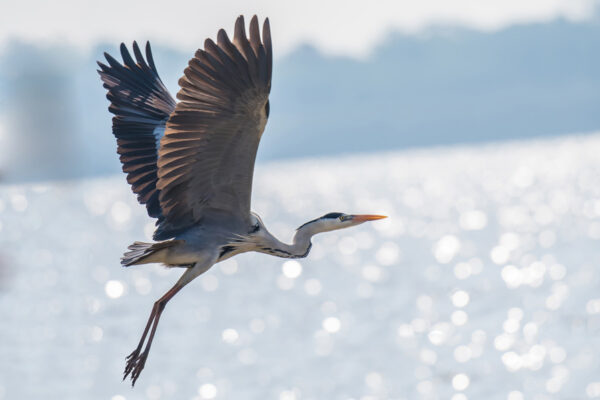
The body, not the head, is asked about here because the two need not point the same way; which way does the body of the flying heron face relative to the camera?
to the viewer's right
